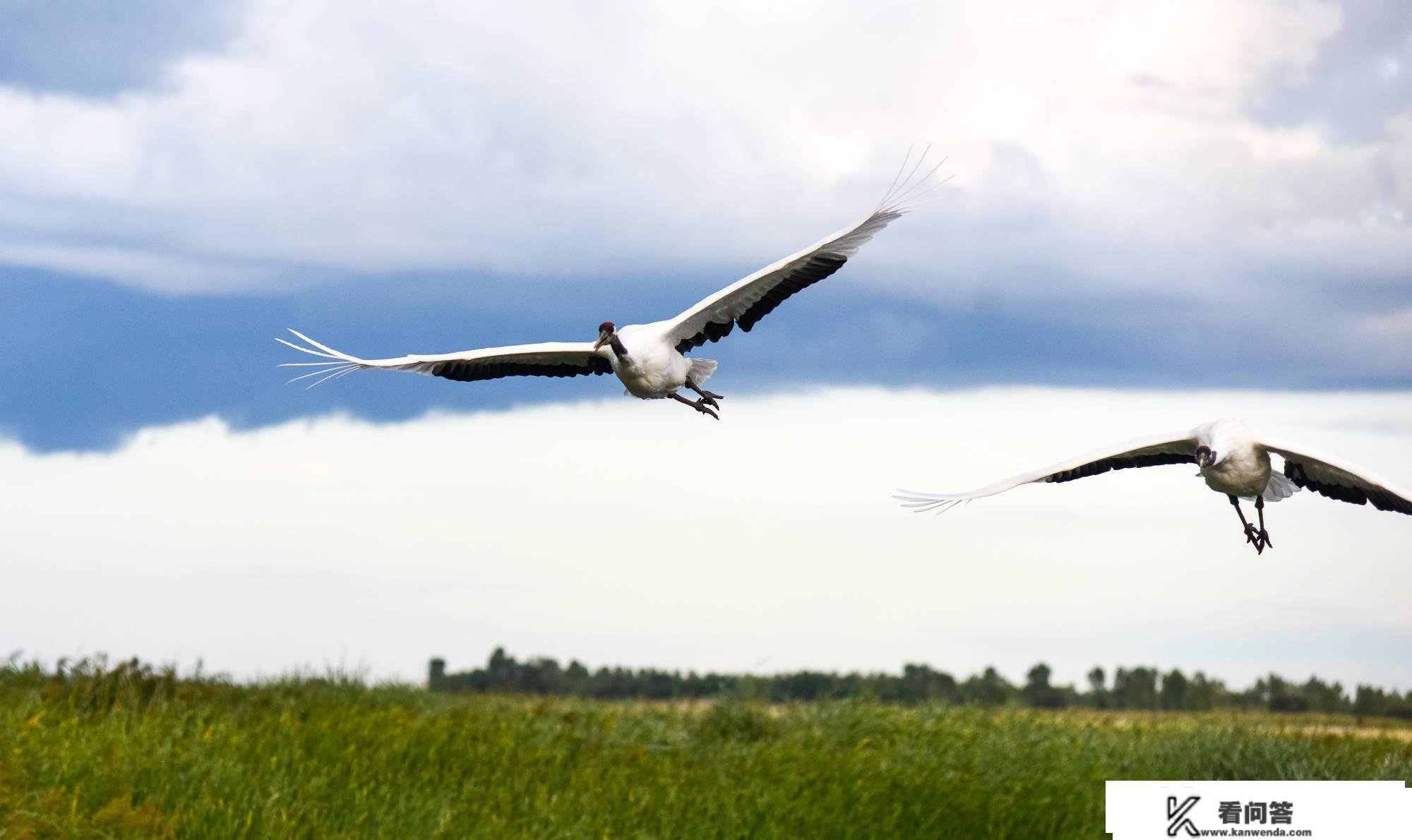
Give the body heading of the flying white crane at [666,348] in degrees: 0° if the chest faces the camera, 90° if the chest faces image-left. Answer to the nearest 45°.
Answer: approximately 45°

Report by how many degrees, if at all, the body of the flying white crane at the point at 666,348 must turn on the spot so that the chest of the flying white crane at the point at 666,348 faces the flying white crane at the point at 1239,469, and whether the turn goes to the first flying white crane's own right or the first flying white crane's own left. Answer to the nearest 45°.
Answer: approximately 135° to the first flying white crane's own left
